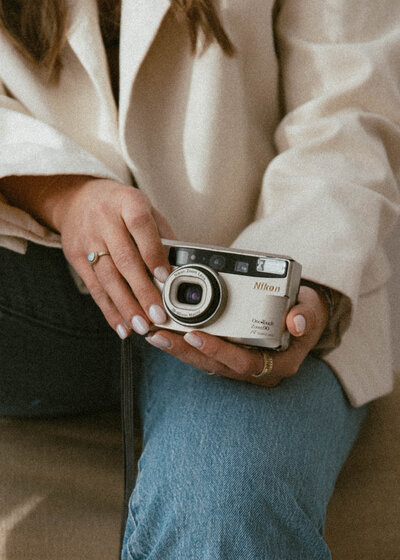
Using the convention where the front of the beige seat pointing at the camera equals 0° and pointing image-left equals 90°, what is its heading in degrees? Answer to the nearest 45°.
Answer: approximately 0°
